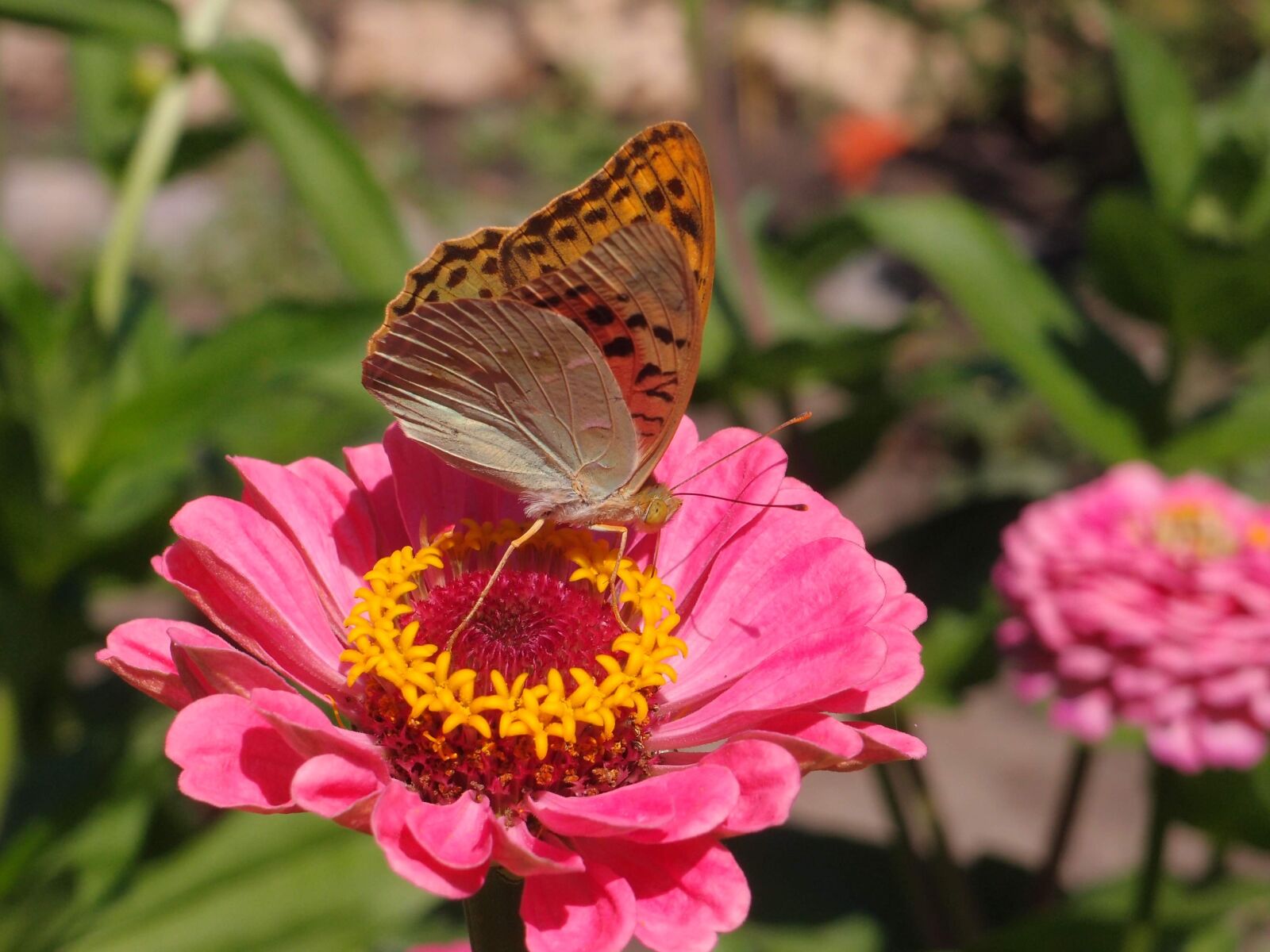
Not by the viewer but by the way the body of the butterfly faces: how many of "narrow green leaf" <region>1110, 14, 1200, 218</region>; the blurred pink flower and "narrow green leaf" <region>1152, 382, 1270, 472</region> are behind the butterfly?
0

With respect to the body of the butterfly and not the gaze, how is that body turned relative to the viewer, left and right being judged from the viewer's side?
facing to the right of the viewer

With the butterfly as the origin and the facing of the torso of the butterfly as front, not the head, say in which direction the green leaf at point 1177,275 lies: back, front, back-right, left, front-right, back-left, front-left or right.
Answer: front-left

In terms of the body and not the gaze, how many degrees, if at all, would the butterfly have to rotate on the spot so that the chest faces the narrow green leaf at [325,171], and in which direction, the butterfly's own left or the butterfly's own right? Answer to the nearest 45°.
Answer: approximately 90° to the butterfly's own left

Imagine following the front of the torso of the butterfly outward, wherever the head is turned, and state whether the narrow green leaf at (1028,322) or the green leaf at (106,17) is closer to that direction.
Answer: the narrow green leaf

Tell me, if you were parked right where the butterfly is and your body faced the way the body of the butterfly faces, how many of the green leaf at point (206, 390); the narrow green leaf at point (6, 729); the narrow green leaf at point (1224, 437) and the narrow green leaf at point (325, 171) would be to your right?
0

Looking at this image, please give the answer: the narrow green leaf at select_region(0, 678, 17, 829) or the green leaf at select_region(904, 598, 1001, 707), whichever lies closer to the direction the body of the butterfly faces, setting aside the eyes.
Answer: the green leaf

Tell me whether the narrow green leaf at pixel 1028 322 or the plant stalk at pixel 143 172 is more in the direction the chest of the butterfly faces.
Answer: the narrow green leaf

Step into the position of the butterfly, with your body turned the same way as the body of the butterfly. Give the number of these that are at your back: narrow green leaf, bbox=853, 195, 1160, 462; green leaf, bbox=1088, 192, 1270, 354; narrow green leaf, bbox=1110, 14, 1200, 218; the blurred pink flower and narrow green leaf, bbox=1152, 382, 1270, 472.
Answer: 0

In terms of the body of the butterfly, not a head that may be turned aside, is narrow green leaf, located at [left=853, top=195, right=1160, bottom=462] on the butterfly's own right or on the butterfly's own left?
on the butterfly's own left

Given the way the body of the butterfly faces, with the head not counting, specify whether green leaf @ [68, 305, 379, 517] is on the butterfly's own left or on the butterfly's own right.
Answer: on the butterfly's own left
